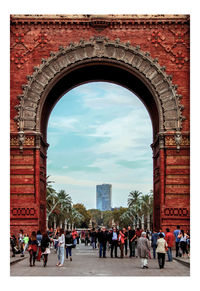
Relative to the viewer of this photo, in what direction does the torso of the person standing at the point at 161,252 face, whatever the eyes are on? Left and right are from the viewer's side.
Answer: facing away from the viewer

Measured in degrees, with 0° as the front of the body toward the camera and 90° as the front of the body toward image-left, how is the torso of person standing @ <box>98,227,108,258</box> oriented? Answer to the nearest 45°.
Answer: approximately 0°

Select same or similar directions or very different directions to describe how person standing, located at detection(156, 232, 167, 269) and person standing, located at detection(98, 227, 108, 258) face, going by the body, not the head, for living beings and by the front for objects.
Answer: very different directions
